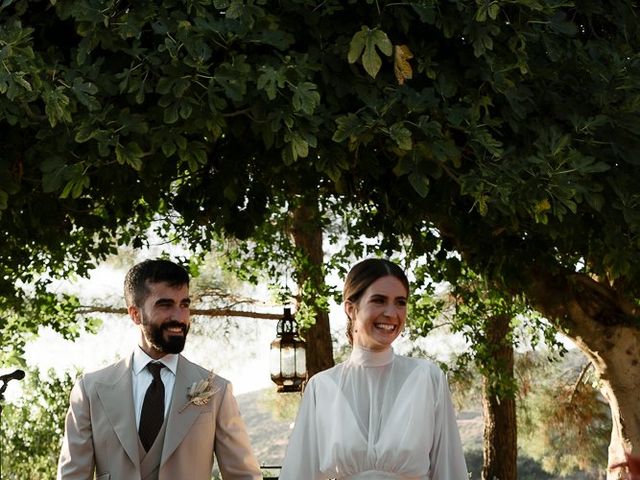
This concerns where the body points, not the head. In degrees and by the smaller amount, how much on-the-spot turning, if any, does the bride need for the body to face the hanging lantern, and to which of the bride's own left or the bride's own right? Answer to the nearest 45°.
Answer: approximately 180°

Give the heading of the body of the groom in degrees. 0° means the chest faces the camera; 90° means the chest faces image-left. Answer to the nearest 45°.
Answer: approximately 0°

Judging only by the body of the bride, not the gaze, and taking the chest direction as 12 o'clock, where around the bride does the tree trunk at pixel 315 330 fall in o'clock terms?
The tree trunk is roughly at 6 o'clock from the bride.

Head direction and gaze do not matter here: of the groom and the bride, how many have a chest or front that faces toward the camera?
2

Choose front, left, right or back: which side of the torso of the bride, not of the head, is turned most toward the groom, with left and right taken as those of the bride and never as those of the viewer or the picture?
right

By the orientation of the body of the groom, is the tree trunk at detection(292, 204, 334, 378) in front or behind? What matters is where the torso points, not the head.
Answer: behind
